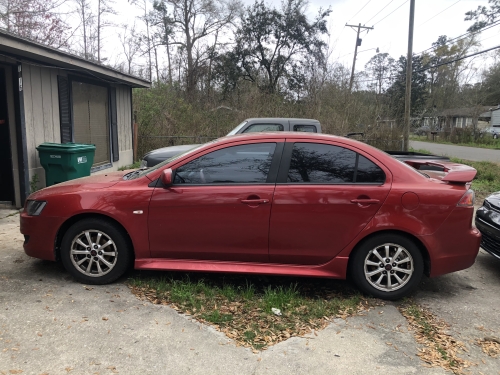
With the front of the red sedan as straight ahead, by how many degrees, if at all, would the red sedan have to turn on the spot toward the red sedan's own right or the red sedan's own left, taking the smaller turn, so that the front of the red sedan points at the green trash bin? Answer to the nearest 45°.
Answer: approximately 45° to the red sedan's own right

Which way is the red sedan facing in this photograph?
to the viewer's left
